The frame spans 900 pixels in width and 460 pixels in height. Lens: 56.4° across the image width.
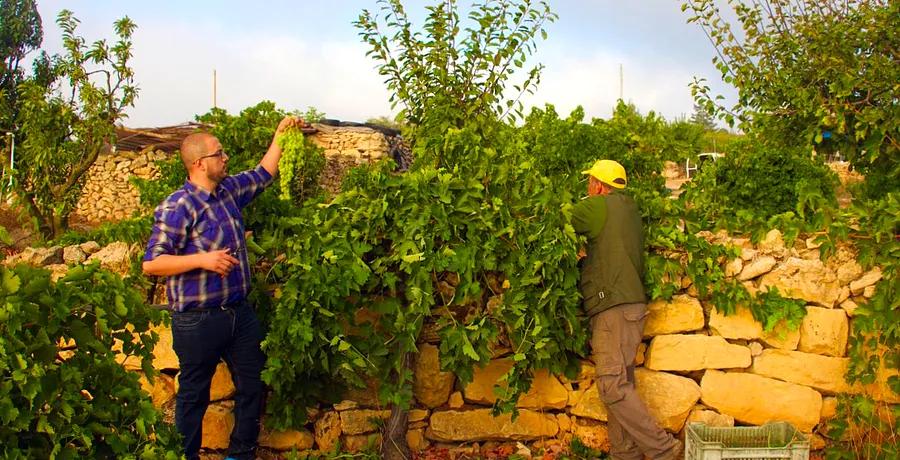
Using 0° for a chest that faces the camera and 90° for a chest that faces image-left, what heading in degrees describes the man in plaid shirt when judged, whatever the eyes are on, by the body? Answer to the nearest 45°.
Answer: approximately 315°

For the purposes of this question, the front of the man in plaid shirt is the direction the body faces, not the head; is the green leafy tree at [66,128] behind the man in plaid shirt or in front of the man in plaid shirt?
behind

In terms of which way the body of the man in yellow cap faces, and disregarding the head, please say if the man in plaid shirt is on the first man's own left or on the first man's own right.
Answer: on the first man's own left

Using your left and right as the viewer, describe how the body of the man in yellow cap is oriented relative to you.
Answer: facing away from the viewer and to the left of the viewer

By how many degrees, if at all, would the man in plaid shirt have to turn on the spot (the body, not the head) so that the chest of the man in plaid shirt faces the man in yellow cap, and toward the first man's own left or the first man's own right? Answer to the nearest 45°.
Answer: approximately 45° to the first man's own left

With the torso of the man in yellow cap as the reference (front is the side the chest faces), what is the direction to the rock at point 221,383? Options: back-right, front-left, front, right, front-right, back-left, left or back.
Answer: front-left

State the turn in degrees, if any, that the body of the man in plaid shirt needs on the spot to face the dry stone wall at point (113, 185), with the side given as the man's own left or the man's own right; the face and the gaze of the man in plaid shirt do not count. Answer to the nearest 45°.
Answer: approximately 135° to the man's own left

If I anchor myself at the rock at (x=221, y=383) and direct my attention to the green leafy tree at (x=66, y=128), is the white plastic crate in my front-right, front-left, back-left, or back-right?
back-right

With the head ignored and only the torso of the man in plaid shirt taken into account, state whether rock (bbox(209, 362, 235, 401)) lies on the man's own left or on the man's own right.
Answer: on the man's own left

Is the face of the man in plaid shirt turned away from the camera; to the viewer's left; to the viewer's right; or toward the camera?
to the viewer's right
